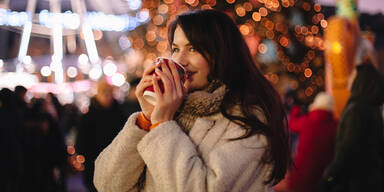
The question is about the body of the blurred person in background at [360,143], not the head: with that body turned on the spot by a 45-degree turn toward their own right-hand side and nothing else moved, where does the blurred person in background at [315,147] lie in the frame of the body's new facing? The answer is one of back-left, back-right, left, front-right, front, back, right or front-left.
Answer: left

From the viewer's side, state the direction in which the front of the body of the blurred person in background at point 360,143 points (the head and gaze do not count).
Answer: away from the camera

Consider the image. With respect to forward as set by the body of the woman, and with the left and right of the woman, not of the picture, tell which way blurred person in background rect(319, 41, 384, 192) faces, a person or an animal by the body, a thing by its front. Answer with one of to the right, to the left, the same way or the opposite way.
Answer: the opposite way

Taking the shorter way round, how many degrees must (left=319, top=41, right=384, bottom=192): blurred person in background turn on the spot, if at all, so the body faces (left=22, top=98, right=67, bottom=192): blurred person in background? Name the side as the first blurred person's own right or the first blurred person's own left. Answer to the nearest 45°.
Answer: approximately 90° to the first blurred person's own left

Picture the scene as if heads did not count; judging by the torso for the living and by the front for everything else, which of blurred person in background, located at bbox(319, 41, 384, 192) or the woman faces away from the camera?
the blurred person in background

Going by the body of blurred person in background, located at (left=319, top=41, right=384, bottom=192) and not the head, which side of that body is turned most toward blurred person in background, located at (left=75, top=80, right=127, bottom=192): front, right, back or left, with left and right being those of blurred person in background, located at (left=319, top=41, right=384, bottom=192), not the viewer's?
left

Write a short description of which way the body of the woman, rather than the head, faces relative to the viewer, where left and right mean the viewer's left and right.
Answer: facing the viewer and to the left of the viewer

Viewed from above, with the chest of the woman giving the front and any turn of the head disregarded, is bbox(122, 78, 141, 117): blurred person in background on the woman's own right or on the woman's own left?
on the woman's own right
